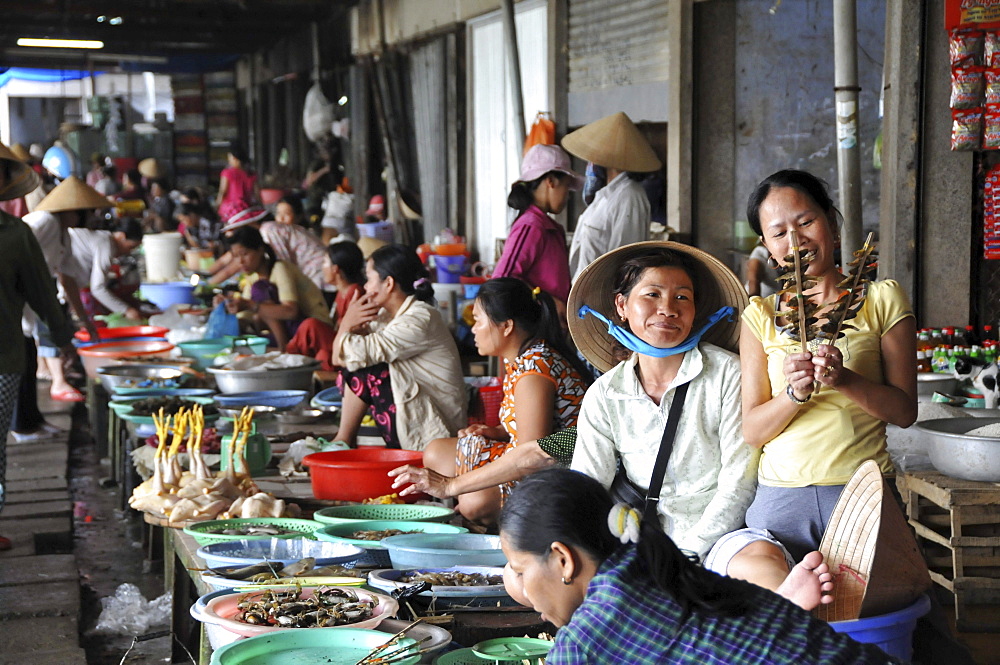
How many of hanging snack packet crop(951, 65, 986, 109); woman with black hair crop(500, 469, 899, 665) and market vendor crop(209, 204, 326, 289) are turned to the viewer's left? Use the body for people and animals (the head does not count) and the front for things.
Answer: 2

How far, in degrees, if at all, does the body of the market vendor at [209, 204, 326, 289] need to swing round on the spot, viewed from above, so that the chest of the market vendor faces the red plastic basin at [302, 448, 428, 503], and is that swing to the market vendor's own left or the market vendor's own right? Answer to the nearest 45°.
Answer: approximately 90° to the market vendor's own left

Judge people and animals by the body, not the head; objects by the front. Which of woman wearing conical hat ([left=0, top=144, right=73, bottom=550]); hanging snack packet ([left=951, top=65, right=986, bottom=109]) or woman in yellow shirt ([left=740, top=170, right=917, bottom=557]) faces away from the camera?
the woman wearing conical hat

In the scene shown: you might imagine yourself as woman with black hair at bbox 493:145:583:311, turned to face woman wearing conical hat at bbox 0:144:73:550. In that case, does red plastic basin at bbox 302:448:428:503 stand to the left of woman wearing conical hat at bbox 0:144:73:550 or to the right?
left

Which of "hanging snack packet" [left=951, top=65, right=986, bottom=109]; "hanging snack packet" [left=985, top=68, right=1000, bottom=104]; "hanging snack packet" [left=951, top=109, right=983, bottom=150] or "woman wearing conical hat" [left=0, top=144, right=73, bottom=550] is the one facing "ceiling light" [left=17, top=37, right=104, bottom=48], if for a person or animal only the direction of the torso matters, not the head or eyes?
the woman wearing conical hat

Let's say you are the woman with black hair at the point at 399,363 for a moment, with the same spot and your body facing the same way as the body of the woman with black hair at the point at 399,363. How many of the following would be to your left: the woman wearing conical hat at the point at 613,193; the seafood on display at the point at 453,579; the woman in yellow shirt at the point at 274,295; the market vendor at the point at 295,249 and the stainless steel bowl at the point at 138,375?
1

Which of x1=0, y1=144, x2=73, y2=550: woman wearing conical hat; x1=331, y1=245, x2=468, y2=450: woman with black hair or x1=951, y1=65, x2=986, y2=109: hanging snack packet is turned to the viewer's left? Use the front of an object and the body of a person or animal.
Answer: the woman with black hair

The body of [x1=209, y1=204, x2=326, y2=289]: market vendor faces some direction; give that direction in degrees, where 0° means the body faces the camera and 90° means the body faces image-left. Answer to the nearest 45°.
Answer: approximately 90°

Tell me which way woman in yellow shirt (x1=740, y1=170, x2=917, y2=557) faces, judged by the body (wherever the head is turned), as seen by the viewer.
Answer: toward the camera

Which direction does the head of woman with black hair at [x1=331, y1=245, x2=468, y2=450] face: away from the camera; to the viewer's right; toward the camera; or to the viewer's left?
to the viewer's left

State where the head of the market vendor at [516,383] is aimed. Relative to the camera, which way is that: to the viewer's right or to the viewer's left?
to the viewer's left

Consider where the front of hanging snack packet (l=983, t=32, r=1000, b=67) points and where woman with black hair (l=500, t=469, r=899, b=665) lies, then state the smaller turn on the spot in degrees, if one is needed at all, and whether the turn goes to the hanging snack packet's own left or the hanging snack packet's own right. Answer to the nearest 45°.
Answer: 0° — it already faces them

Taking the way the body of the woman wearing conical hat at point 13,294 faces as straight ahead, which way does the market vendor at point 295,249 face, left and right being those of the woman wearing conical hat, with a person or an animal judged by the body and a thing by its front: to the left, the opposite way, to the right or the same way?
to the left

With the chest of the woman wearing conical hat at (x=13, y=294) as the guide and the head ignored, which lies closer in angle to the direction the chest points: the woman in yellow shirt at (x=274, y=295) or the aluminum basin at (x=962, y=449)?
the woman in yellow shirt
